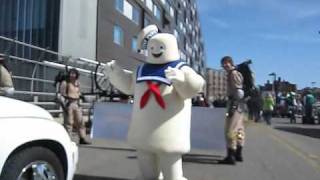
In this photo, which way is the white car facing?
to the viewer's right

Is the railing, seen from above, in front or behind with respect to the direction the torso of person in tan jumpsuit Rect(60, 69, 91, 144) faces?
behind

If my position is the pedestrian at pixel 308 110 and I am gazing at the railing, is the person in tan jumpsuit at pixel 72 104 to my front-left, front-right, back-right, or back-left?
front-left

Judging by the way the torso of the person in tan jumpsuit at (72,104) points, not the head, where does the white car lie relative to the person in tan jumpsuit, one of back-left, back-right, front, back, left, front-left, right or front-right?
front-right

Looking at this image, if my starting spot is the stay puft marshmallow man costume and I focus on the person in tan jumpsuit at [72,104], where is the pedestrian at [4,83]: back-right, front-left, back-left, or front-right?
front-left

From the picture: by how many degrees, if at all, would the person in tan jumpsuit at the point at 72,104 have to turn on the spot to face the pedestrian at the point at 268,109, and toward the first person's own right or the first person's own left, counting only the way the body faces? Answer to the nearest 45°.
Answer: approximately 90° to the first person's own left

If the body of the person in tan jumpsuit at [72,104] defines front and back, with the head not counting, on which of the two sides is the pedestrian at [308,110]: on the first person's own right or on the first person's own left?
on the first person's own left

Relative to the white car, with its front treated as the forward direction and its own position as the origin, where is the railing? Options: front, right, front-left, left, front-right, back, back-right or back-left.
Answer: left
